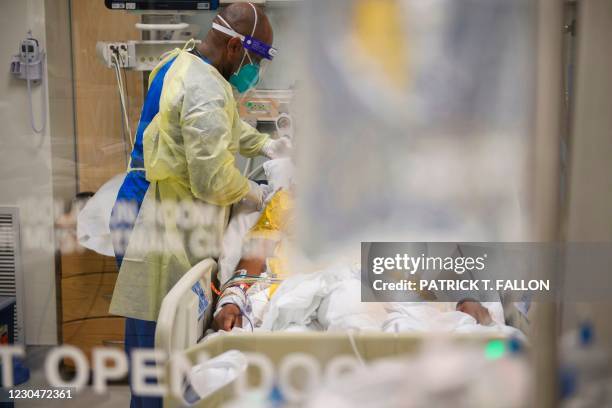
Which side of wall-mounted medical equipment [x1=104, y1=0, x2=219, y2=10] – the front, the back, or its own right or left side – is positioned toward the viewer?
front

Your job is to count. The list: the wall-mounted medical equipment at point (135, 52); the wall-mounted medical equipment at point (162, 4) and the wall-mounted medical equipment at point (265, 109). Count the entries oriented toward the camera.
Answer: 3

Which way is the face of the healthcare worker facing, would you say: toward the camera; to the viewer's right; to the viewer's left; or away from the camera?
to the viewer's right

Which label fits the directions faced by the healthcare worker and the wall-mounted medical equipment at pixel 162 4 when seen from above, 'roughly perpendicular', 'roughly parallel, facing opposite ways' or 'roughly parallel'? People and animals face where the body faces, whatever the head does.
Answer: roughly perpendicular

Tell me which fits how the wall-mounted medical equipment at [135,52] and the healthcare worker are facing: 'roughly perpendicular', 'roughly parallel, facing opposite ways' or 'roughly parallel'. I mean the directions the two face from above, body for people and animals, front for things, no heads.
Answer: roughly perpendicular

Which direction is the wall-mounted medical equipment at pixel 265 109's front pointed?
toward the camera

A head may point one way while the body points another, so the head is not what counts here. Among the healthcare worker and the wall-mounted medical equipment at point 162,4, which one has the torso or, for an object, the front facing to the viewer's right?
the healthcare worker

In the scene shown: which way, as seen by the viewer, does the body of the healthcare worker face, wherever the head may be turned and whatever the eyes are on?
to the viewer's right
